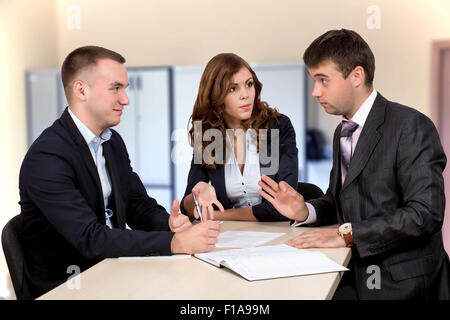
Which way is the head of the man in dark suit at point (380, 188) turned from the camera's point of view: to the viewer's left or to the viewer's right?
to the viewer's left

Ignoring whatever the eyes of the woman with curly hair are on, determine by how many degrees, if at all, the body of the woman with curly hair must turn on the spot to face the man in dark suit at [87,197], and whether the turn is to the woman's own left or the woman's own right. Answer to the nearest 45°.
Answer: approximately 45° to the woman's own right

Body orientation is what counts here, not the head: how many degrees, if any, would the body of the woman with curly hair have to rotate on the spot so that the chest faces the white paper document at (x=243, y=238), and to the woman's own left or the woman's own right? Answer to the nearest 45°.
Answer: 0° — they already face it

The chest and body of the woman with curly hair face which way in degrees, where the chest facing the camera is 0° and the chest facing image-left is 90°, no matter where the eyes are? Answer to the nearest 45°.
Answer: approximately 0°

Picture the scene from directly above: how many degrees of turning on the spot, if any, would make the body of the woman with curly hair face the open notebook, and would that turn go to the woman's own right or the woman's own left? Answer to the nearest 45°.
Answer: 0° — they already face it

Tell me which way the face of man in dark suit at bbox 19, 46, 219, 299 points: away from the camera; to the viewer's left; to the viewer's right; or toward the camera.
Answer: to the viewer's right
